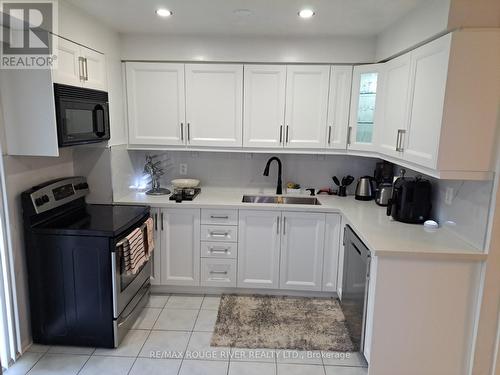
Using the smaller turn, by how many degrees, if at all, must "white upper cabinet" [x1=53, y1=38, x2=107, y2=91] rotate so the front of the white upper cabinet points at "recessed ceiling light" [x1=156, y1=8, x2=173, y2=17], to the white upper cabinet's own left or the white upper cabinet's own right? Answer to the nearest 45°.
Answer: approximately 45° to the white upper cabinet's own left

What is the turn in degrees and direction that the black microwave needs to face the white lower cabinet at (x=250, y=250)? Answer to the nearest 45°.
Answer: approximately 45° to its left

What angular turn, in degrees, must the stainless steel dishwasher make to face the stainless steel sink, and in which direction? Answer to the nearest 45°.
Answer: approximately 45° to its right

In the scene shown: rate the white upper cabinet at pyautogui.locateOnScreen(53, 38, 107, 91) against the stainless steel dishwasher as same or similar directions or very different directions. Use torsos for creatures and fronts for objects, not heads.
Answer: very different directions

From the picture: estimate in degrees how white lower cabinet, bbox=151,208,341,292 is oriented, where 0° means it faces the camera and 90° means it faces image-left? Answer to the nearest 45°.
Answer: approximately 0°

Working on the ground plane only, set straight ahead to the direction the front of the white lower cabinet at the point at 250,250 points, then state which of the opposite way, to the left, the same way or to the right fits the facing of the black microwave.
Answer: to the left

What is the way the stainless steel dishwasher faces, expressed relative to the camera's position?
facing to the left of the viewer

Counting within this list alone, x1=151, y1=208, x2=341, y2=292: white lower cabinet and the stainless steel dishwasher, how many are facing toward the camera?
1

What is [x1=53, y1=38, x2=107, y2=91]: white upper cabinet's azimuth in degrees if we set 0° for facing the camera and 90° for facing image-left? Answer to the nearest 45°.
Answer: approximately 315°

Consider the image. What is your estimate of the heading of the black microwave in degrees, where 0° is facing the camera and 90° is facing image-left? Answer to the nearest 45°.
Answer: approximately 315°
